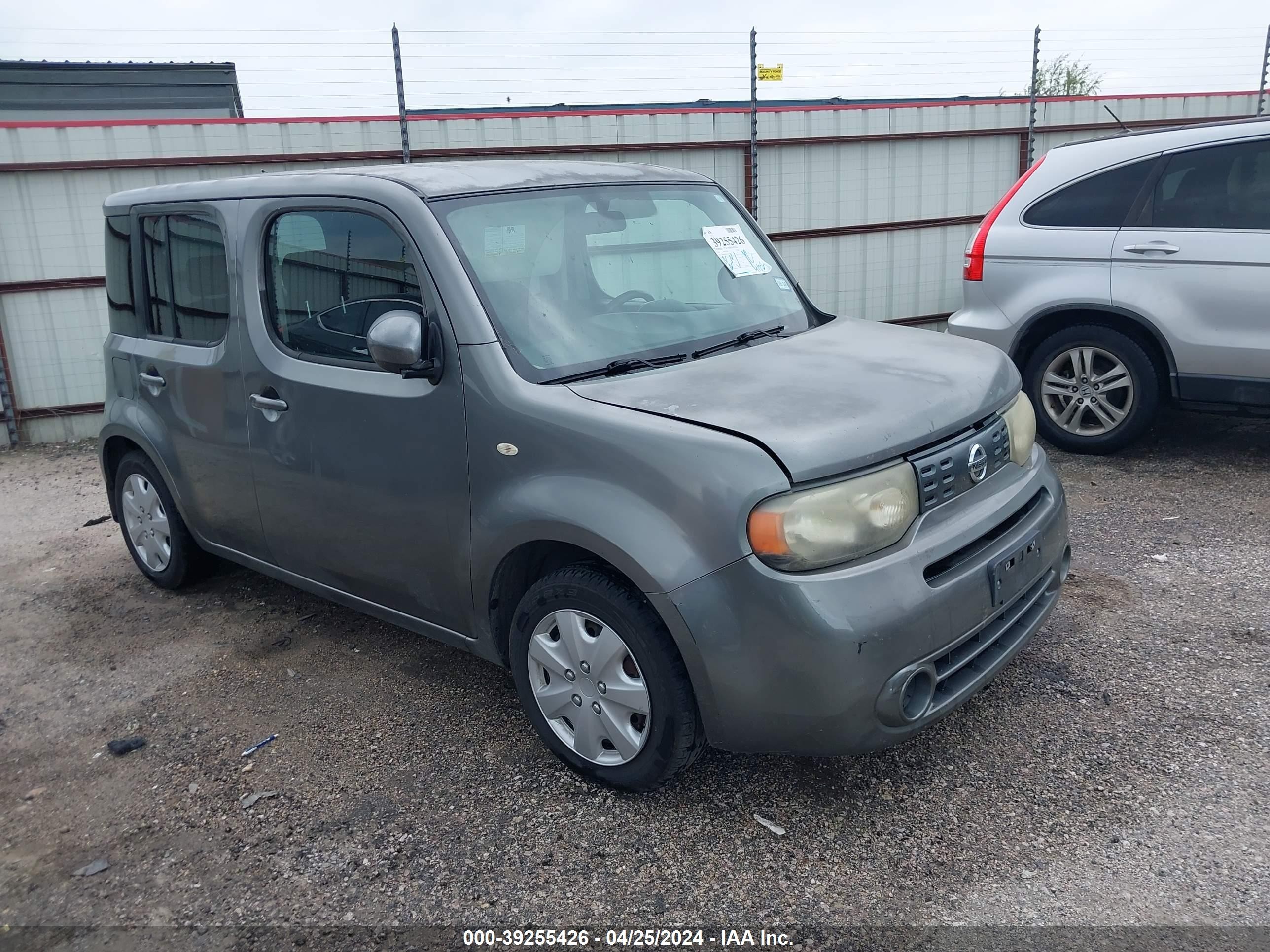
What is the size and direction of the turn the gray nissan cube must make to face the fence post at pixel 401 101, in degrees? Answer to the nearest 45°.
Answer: approximately 135° to its left

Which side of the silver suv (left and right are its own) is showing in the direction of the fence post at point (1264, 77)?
left

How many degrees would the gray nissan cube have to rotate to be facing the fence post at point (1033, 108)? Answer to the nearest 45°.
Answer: approximately 90° to its left

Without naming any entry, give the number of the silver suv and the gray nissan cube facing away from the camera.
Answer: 0

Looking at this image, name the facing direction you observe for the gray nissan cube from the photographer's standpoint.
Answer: facing the viewer and to the right of the viewer

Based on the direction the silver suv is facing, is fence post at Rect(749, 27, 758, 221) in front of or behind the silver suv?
behind

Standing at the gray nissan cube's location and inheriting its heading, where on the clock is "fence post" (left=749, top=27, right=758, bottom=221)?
The fence post is roughly at 8 o'clock from the gray nissan cube.

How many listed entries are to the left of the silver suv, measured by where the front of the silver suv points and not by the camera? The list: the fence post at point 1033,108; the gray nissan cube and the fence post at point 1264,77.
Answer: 2

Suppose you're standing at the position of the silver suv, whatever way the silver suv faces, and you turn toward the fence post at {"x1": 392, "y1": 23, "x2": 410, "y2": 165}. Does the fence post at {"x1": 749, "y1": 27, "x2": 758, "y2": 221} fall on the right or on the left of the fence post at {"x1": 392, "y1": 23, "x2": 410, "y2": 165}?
right

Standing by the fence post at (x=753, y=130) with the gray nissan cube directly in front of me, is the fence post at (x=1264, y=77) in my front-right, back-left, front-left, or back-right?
back-left

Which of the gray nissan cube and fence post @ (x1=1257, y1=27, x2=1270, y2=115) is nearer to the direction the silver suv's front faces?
the fence post

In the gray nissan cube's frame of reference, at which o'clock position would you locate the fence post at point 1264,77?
The fence post is roughly at 9 o'clock from the gray nissan cube.

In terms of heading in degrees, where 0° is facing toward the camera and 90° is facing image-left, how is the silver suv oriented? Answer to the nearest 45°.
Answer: approximately 270°
